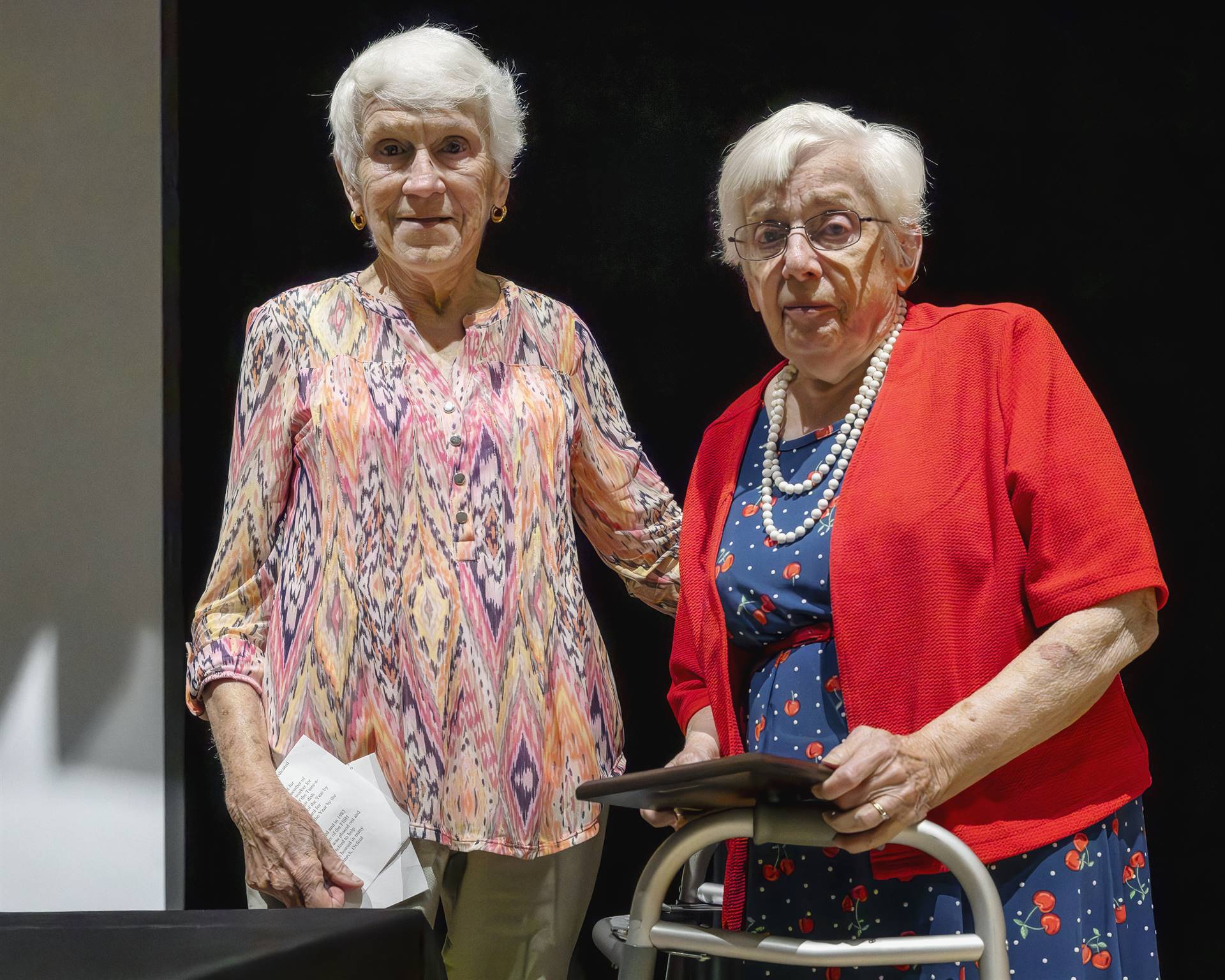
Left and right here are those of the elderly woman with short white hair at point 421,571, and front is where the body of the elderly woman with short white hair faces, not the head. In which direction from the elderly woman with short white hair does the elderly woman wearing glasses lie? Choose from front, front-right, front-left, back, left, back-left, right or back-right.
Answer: front-left

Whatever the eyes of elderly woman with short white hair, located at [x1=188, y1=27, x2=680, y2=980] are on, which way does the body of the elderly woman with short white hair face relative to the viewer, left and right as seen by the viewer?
facing the viewer

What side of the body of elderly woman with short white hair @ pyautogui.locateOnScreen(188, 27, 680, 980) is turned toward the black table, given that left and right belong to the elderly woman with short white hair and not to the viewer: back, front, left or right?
front

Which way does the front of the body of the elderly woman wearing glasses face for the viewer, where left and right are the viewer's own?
facing the viewer and to the left of the viewer

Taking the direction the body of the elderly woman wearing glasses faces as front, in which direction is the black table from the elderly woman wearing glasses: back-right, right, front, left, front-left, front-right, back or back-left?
front
